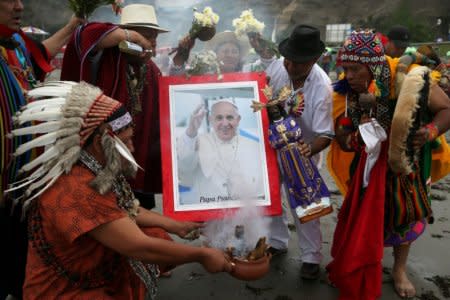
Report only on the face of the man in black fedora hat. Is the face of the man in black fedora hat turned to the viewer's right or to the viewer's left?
to the viewer's left

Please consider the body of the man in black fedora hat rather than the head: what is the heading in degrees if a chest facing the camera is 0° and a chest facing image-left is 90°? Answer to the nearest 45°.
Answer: approximately 45°
